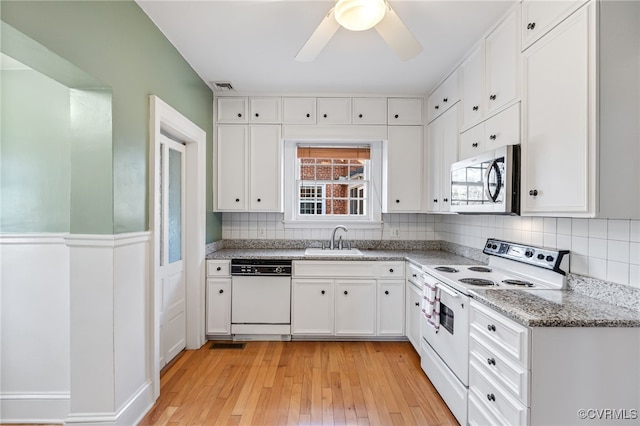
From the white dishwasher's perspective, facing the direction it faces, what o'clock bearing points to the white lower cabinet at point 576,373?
The white lower cabinet is roughly at 11 o'clock from the white dishwasher.

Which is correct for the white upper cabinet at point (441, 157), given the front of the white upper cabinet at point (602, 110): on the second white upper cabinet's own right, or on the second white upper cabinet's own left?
on the second white upper cabinet's own right

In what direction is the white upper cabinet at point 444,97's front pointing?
to the viewer's left

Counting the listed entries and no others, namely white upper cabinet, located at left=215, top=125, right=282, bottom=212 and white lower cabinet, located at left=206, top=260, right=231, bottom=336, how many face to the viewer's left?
0

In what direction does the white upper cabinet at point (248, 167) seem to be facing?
toward the camera

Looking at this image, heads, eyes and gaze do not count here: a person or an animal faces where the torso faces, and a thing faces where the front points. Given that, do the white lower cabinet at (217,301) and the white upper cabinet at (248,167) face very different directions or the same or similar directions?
same or similar directions

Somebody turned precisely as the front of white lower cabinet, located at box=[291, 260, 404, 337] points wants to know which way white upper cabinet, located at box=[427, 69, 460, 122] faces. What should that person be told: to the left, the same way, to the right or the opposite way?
to the right

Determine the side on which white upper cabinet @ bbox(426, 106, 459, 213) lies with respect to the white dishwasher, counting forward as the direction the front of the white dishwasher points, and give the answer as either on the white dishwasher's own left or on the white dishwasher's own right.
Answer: on the white dishwasher's own left

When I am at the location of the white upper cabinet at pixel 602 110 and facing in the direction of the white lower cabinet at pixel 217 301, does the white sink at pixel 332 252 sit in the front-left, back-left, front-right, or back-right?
front-right

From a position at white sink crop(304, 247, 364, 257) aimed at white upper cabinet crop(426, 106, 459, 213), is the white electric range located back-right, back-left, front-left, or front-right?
front-right

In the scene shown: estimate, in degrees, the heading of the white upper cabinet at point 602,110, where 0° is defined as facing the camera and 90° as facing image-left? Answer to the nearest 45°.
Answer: approximately 45°
